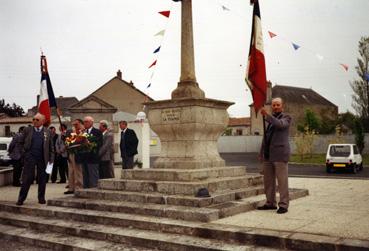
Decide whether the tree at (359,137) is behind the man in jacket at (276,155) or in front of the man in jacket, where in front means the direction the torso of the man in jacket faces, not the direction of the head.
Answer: behind

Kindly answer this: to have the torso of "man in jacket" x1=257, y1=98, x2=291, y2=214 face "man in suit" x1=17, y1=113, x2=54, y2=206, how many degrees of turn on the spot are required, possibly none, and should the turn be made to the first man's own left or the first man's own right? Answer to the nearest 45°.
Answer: approximately 45° to the first man's own right

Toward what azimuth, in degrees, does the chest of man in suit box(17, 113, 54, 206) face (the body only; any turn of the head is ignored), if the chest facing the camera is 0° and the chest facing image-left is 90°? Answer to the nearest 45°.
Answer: approximately 0°

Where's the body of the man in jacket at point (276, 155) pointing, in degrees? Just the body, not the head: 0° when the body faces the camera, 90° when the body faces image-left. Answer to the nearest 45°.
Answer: approximately 45°
